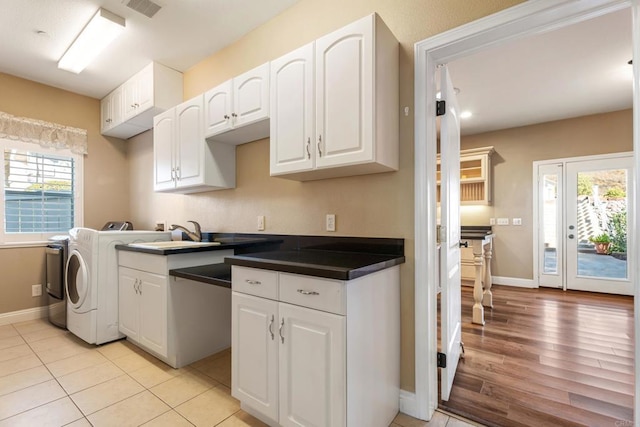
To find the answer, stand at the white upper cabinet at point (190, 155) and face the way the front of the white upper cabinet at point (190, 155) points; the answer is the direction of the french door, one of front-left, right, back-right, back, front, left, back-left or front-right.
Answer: back-left

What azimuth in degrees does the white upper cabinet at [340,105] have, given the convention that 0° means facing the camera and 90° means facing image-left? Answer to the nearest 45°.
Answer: approximately 45°

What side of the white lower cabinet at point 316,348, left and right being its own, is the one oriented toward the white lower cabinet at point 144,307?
right

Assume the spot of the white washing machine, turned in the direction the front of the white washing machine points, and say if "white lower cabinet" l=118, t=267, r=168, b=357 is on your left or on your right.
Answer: on your left

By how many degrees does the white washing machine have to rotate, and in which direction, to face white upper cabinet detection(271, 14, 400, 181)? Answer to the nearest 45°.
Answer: approximately 90° to its left

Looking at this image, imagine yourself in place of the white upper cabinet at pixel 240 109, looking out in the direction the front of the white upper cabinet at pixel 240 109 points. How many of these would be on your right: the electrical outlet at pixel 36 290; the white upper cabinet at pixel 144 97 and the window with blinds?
3

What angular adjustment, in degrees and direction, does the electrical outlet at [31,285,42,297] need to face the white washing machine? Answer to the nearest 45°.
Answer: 0° — it already faces it

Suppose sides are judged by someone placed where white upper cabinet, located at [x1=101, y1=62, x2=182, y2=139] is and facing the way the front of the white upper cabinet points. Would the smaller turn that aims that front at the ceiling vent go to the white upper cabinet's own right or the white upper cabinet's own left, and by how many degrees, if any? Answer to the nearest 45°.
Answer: approximately 45° to the white upper cabinet's own left

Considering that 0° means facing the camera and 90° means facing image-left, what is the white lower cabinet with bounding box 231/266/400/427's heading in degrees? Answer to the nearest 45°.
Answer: approximately 45°
